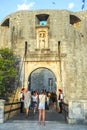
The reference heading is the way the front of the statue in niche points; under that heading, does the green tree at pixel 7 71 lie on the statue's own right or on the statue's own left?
on the statue's own right

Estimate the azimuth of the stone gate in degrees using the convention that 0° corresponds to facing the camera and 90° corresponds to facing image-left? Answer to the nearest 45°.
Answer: approximately 0°

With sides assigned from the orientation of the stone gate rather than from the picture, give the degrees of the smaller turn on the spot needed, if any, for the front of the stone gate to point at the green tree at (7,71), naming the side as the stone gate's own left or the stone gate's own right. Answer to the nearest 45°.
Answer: approximately 90° to the stone gate's own right
